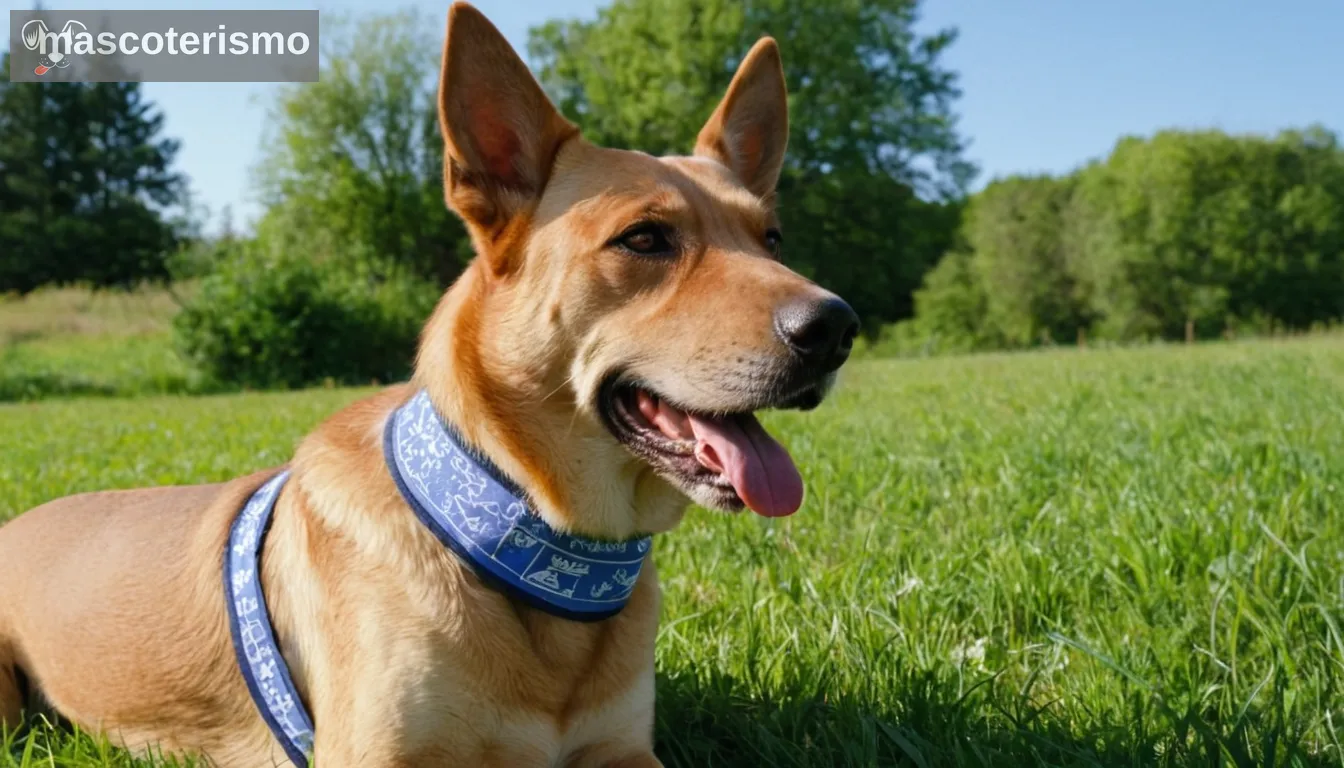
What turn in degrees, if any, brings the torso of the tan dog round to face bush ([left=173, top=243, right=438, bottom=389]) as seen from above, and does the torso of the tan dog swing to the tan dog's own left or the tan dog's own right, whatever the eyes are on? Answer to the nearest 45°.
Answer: approximately 135° to the tan dog's own left

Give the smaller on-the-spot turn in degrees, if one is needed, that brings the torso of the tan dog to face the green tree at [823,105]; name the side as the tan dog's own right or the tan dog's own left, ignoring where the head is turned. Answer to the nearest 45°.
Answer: approximately 135° to the tan dog's own left

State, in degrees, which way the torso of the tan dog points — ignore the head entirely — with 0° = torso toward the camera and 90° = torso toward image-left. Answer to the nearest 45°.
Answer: approximately 315°

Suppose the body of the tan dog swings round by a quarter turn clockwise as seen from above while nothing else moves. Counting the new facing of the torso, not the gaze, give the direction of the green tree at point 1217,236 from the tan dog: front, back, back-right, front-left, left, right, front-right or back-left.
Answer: back

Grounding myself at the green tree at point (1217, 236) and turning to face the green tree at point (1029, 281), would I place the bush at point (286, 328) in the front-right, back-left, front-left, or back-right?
front-left

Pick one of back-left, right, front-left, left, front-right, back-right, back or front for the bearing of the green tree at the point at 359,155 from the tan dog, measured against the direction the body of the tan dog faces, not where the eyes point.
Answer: back-left

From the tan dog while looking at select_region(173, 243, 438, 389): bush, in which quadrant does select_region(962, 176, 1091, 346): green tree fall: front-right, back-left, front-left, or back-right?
front-right

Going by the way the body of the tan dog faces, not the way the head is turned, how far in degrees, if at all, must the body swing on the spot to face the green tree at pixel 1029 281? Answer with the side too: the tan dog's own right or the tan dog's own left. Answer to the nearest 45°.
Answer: approximately 90° to the tan dog's own left

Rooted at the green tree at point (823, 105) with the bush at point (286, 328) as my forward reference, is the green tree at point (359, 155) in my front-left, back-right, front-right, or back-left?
front-right
